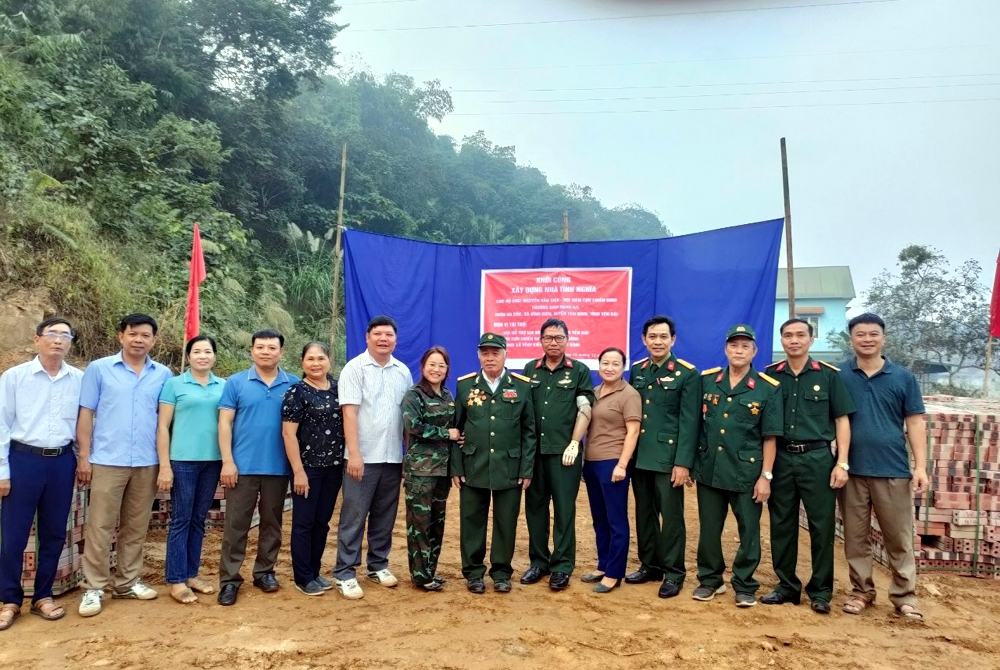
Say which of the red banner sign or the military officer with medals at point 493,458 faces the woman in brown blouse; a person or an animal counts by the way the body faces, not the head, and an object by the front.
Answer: the red banner sign

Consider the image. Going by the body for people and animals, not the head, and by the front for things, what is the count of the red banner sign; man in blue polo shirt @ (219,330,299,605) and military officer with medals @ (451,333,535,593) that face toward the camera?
3

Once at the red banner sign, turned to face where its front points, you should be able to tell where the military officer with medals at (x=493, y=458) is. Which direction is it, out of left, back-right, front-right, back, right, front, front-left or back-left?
front

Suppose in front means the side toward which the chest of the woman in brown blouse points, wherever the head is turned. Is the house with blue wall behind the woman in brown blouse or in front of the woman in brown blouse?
behind

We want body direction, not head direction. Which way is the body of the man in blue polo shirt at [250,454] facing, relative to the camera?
toward the camera

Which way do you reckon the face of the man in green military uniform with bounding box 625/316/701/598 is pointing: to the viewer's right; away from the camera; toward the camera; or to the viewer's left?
toward the camera

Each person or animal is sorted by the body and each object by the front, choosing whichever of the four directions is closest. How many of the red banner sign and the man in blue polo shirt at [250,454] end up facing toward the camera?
2

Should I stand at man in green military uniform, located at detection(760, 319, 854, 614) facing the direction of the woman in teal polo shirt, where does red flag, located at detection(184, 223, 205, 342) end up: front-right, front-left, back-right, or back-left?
front-right

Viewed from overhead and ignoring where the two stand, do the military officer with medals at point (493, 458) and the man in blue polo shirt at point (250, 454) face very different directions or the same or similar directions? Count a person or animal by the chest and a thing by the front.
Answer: same or similar directions

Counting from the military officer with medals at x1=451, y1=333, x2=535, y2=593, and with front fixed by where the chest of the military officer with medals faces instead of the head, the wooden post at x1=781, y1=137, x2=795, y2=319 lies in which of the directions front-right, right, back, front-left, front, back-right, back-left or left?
back-left

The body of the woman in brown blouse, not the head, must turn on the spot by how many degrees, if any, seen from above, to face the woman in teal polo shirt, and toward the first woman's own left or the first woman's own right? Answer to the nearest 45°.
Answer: approximately 45° to the first woman's own right

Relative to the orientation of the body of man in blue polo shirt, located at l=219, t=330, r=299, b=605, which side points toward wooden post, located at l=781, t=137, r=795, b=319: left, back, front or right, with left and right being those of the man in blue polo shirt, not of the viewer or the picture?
left

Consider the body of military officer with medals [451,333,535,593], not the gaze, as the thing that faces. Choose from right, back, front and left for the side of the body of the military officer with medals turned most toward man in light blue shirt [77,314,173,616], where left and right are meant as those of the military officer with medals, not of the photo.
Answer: right

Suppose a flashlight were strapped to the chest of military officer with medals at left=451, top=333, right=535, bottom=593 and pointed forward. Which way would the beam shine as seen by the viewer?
toward the camera

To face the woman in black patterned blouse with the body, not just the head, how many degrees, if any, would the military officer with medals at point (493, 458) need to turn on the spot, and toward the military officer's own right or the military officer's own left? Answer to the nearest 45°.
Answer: approximately 90° to the military officer's own right

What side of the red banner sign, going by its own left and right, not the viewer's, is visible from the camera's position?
front

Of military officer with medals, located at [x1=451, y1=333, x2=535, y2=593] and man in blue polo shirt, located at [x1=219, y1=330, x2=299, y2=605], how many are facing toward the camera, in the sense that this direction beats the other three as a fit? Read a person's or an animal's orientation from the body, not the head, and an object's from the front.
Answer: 2

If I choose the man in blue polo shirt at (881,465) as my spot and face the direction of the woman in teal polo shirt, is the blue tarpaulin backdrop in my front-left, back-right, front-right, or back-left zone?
front-right
